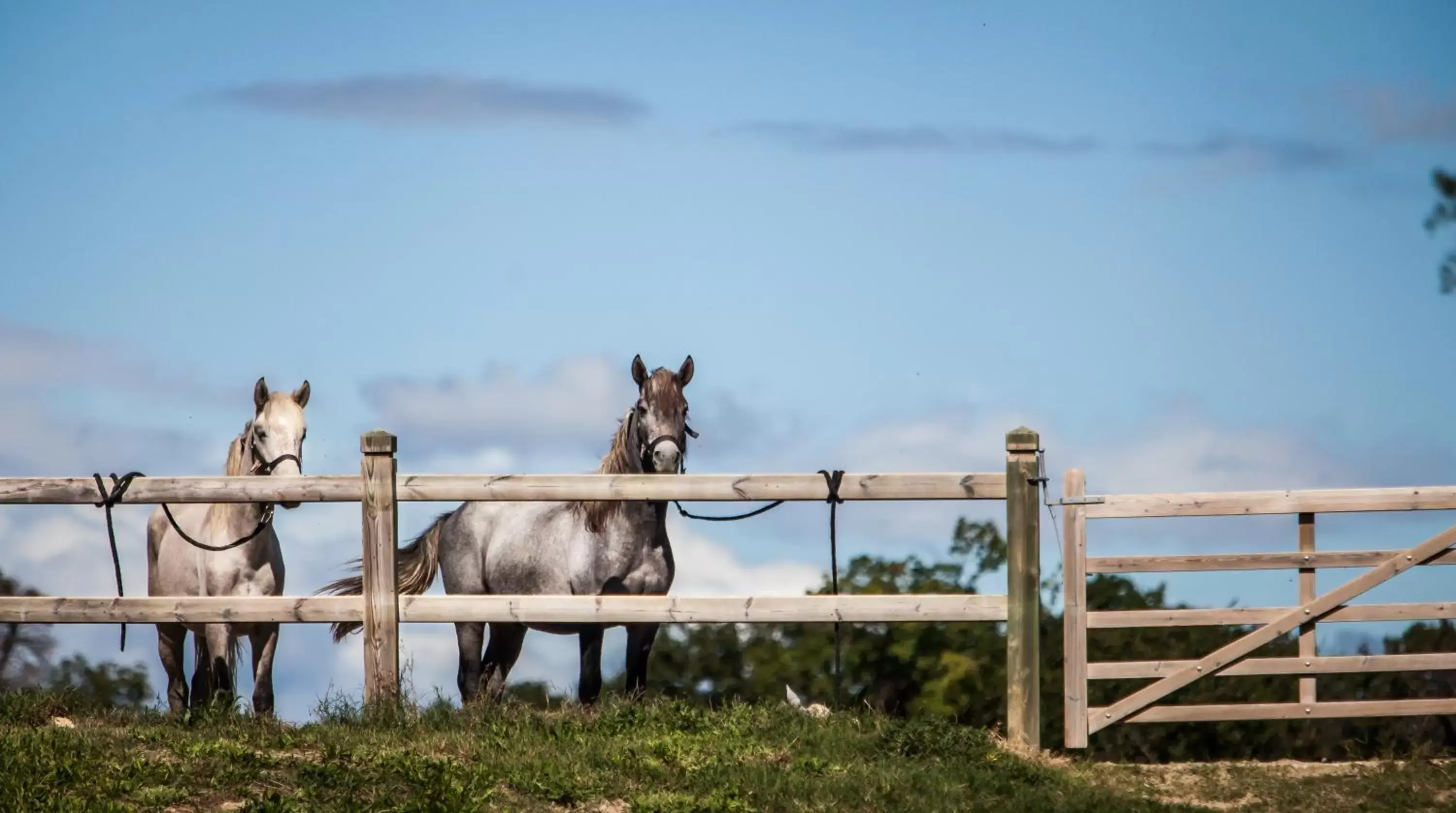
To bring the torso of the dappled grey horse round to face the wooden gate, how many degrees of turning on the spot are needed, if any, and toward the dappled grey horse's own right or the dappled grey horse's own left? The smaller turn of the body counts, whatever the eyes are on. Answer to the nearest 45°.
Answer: approximately 45° to the dappled grey horse's own left

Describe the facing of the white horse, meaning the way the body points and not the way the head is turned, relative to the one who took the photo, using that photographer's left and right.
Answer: facing the viewer

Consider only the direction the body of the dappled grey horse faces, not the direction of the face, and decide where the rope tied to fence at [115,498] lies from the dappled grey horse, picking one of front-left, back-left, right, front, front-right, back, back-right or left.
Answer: back-right

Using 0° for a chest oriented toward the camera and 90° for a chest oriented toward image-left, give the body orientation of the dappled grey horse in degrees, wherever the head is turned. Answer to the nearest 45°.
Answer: approximately 315°

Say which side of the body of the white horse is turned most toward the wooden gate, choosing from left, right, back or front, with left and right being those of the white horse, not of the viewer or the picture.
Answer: left

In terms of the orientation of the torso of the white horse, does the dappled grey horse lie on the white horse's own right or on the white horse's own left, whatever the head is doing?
on the white horse's own left

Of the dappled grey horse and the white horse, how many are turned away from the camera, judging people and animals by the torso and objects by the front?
0
